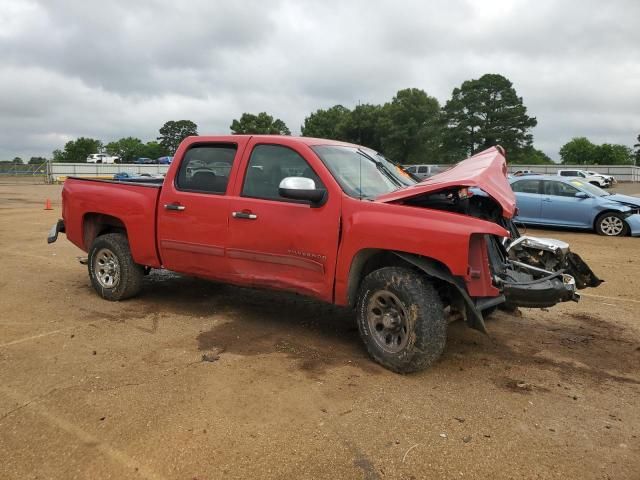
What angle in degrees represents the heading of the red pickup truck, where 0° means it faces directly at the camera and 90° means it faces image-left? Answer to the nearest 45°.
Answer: approximately 315°

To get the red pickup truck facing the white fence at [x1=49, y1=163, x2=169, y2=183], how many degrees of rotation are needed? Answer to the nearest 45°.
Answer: approximately 180°

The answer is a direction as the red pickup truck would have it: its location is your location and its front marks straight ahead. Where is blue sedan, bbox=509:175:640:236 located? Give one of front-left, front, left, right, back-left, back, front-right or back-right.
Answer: left
